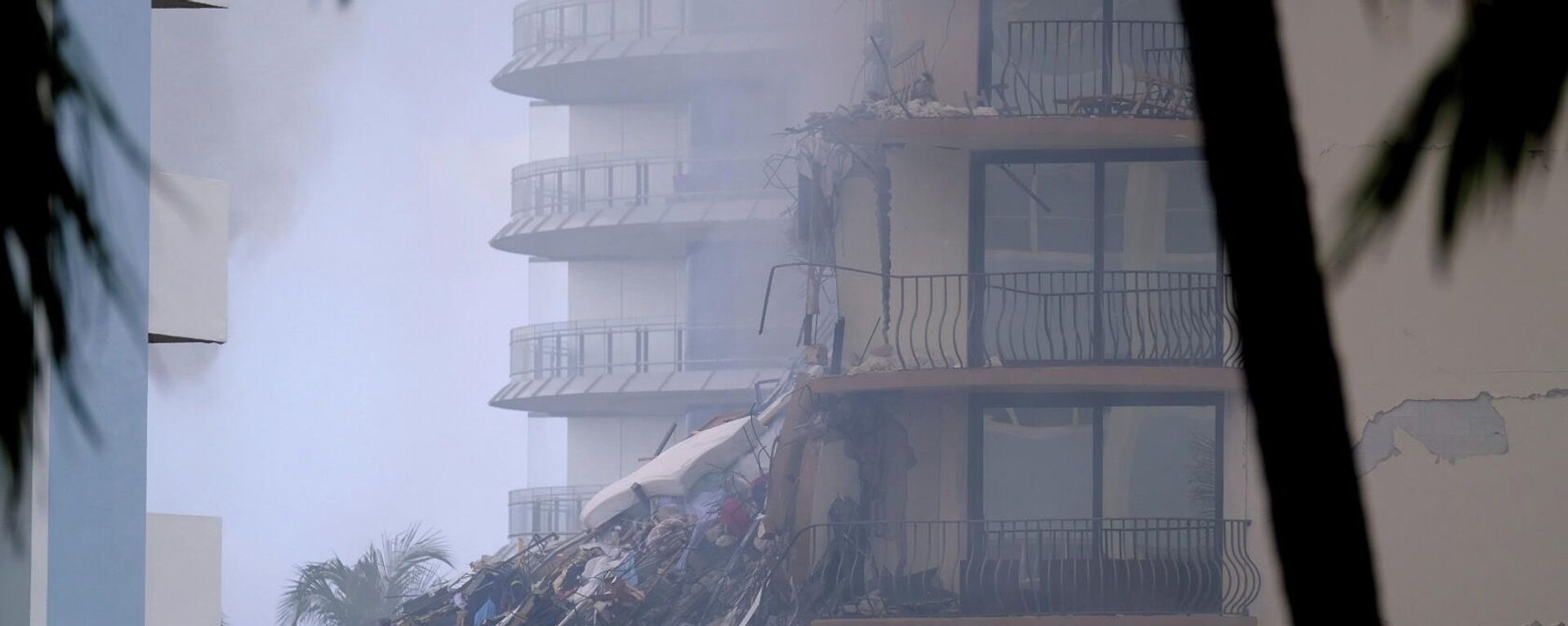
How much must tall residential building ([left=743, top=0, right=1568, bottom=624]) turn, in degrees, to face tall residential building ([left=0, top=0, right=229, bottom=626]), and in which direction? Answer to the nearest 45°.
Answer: approximately 45° to its right

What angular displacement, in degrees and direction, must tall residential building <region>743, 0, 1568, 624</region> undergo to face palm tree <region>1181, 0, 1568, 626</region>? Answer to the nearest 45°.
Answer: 0° — it already faces it

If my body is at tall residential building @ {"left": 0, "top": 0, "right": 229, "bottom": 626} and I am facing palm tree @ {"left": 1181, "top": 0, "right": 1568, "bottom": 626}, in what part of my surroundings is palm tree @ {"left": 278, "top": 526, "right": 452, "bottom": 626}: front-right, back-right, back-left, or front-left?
back-left

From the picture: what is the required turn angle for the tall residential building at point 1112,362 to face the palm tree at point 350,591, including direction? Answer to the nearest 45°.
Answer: approximately 135° to its right

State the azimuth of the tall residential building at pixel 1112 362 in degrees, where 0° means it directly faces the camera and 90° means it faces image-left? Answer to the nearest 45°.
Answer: approximately 0°

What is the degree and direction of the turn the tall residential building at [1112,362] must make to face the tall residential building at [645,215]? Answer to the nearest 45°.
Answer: approximately 135° to its right
